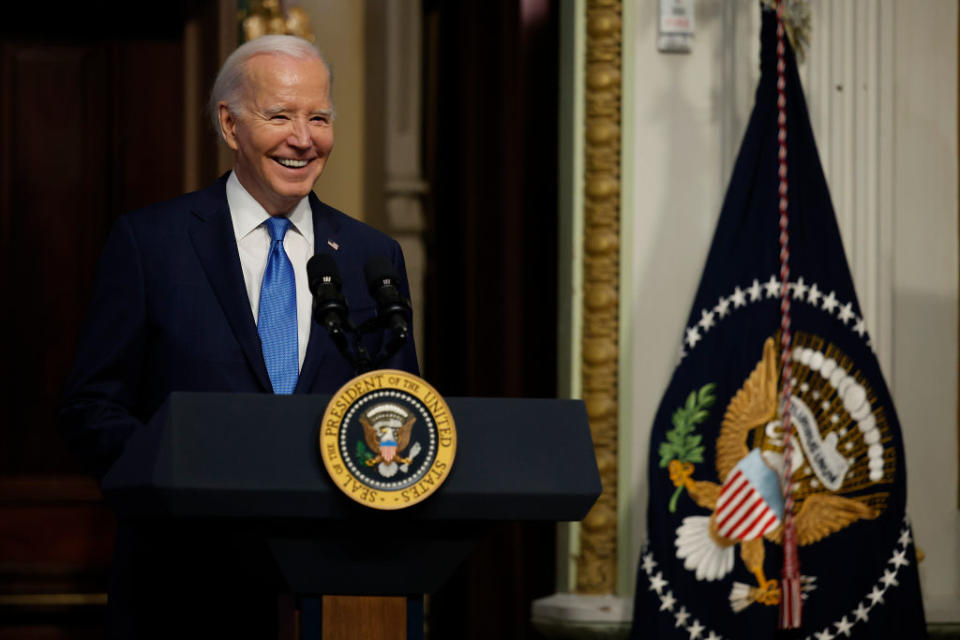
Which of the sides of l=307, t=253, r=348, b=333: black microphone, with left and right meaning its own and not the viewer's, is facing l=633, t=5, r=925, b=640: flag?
right

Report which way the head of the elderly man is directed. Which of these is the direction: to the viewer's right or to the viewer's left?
to the viewer's right

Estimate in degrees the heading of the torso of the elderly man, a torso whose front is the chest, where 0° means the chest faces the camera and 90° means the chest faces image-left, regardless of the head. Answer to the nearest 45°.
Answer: approximately 315°

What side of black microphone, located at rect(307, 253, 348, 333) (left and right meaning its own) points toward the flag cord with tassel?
right

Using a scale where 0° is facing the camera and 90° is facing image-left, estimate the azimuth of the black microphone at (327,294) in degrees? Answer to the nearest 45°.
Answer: approximately 135°

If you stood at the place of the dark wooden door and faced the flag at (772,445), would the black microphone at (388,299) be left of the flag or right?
right

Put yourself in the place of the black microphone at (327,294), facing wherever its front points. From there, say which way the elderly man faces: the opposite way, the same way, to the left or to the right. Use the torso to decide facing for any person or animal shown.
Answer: the opposite way
